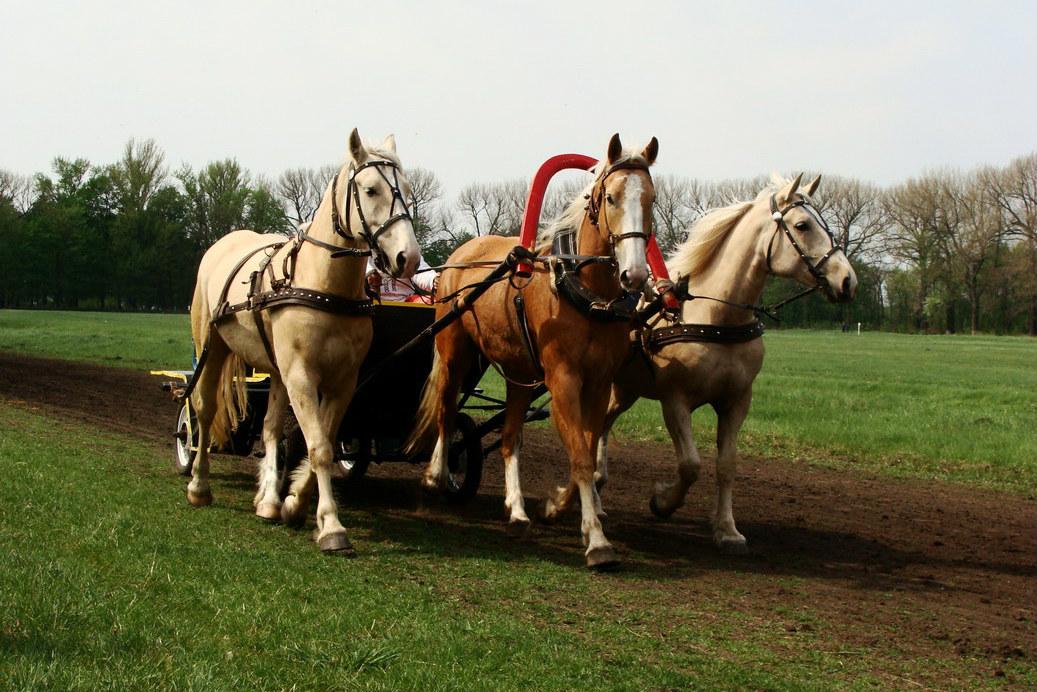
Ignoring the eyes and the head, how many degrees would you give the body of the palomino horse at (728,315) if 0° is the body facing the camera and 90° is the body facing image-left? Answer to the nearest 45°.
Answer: approximately 315°

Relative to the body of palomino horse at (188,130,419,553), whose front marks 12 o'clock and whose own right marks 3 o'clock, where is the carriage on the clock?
The carriage is roughly at 8 o'clock from the palomino horse.

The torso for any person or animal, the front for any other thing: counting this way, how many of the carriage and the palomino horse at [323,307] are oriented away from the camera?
0

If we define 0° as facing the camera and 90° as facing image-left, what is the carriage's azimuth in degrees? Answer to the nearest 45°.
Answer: approximately 315°

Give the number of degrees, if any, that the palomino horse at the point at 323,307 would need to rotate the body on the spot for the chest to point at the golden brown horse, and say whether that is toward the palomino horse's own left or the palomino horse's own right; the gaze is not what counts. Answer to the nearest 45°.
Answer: approximately 45° to the palomino horse's own left

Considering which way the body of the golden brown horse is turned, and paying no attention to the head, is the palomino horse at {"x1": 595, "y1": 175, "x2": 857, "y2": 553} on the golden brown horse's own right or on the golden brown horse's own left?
on the golden brown horse's own left

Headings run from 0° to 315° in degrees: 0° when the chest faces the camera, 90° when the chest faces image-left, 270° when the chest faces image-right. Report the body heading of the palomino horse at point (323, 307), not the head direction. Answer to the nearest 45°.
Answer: approximately 315°

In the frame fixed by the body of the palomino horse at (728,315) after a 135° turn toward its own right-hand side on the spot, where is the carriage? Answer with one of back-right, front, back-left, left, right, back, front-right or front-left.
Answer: front

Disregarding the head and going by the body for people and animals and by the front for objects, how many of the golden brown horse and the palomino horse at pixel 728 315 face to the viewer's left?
0

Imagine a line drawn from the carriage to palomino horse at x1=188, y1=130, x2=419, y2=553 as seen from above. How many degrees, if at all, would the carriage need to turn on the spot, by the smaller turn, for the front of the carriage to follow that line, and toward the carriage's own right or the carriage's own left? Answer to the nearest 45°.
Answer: approximately 45° to the carriage's own right

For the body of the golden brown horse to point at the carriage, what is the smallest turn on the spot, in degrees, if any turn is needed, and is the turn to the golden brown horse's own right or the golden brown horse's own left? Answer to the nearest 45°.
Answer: approximately 180°

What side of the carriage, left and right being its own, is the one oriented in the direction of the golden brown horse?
front

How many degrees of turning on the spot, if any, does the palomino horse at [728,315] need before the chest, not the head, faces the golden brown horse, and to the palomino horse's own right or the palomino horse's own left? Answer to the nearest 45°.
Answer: approximately 90° to the palomino horse's own right

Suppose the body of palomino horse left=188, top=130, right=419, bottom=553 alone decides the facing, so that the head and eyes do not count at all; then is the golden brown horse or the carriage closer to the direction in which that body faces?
the golden brown horse
